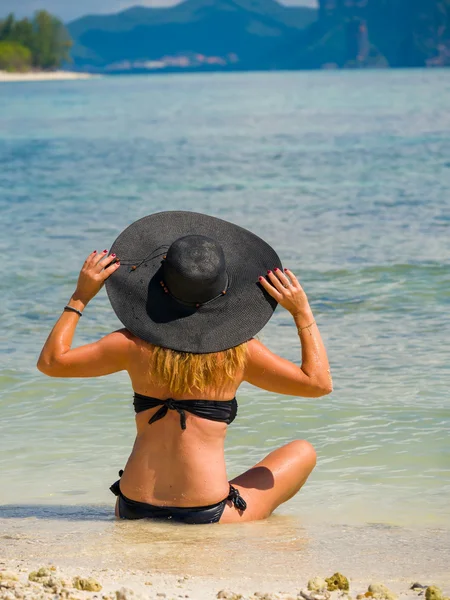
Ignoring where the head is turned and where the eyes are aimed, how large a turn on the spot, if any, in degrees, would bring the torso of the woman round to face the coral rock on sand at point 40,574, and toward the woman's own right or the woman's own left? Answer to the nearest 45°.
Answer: approximately 135° to the woman's own left

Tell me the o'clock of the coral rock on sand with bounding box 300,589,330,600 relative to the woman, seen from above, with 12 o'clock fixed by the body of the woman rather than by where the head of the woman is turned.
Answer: The coral rock on sand is roughly at 5 o'clock from the woman.

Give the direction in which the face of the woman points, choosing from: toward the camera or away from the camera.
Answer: away from the camera

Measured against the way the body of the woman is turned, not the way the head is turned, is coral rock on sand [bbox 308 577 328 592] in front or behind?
behind

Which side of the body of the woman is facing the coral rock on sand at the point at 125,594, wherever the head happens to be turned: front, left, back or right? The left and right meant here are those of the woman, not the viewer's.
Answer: back

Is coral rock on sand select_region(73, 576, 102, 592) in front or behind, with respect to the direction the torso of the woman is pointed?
behind

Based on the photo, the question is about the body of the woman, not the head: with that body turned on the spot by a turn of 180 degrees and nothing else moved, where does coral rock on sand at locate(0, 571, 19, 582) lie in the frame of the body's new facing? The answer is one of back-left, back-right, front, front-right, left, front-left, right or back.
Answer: front-right

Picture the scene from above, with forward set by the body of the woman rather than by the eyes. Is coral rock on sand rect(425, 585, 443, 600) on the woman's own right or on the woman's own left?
on the woman's own right

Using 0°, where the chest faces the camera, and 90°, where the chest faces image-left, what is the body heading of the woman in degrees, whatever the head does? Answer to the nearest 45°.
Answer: approximately 180°

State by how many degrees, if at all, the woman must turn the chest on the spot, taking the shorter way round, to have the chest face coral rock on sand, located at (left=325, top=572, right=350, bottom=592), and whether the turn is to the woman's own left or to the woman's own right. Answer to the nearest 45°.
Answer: approximately 135° to the woman's own right

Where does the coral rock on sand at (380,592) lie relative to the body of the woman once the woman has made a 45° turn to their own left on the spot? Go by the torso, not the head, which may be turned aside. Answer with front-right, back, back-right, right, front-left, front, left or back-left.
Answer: back
